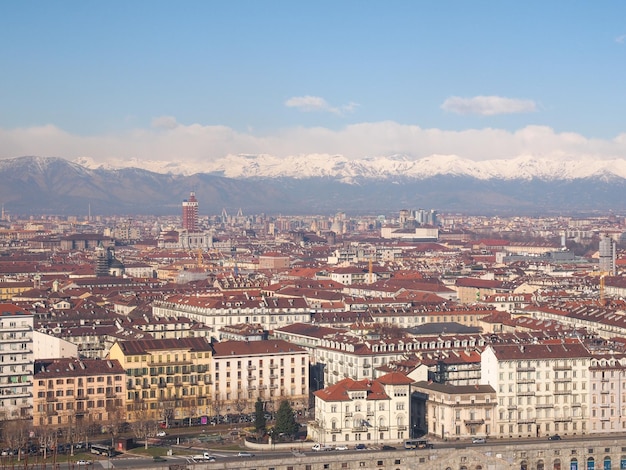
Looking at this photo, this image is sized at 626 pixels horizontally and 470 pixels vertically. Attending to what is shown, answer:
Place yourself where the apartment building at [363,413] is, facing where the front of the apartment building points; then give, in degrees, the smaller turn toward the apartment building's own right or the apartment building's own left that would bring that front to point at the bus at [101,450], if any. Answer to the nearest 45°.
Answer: approximately 90° to the apartment building's own right

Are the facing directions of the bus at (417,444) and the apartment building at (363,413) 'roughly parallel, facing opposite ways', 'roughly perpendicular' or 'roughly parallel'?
roughly perpendicular

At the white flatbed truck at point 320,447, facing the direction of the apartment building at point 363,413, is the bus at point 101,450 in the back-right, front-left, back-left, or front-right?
back-left

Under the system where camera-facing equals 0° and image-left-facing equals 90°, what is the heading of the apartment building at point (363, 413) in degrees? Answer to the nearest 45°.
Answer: approximately 0°
